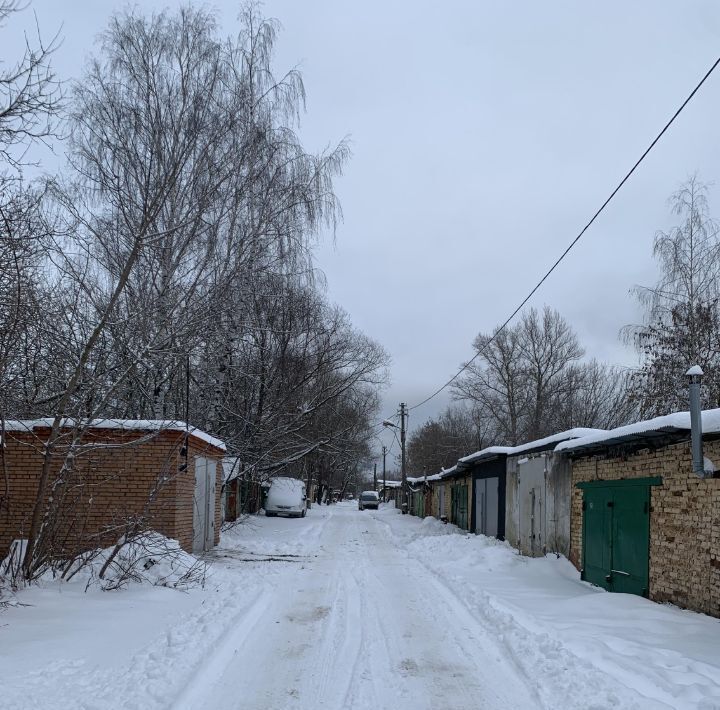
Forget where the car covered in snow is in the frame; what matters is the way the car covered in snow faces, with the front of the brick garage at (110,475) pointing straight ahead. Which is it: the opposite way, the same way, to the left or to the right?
to the right

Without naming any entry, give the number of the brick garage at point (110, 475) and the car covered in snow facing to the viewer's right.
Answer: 1

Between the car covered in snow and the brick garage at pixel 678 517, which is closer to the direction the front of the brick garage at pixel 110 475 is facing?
the brick garage

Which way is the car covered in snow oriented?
toward the camera

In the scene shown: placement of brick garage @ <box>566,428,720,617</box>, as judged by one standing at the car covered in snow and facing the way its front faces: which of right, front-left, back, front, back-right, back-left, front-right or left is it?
front

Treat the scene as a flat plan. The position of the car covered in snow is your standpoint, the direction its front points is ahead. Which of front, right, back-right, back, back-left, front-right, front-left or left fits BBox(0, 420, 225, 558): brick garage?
front

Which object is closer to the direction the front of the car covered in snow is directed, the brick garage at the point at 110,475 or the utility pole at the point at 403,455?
the brick garage

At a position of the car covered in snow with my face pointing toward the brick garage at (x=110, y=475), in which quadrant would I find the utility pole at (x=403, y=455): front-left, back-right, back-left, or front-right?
back-left

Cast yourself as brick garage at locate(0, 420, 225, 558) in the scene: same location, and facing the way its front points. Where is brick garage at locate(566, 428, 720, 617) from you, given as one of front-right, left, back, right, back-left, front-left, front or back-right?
front-right

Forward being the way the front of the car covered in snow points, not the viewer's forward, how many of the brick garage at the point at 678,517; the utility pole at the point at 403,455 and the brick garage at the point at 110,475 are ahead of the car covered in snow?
2

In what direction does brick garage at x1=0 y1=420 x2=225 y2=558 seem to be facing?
to the viewer's right
